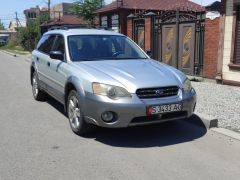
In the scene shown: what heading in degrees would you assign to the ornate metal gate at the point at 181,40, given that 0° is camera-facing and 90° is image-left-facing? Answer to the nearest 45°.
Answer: approximately 45°

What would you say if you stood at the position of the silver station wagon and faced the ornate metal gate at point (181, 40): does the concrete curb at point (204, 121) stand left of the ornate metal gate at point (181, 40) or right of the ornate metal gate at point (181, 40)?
right

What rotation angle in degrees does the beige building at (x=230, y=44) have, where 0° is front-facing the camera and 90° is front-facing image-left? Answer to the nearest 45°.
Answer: approximately 45°

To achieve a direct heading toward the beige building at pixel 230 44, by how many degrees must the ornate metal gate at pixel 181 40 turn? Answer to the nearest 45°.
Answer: approximately 90° to its left

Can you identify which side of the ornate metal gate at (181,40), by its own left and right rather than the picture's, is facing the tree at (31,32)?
right

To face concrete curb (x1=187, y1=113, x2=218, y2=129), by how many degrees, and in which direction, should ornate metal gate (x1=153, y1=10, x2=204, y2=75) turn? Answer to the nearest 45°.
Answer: approximately 45° to its left

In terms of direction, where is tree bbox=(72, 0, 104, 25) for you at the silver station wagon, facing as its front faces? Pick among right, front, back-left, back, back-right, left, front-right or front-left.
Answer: back-left

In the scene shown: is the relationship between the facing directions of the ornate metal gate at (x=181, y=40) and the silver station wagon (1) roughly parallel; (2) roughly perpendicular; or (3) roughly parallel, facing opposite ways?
roughly perpendicular

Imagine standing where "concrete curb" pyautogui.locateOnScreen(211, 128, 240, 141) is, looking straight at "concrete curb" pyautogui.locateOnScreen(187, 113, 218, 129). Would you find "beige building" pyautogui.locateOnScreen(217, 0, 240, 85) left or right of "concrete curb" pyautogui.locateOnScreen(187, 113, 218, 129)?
right

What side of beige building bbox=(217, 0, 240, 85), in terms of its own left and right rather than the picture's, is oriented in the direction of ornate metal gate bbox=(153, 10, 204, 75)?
right

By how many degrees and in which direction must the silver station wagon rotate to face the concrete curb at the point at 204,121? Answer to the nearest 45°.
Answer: approximately 45° to its left

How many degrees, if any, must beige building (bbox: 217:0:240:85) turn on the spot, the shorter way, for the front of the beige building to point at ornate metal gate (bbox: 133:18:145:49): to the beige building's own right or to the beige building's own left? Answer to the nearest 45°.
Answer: approximately 90° to the beige building's own right

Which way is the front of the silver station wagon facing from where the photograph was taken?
facing the viewer and to the right of the viewer

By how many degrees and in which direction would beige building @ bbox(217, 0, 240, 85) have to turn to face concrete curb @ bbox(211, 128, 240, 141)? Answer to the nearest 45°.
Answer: approximately 45° to its left
